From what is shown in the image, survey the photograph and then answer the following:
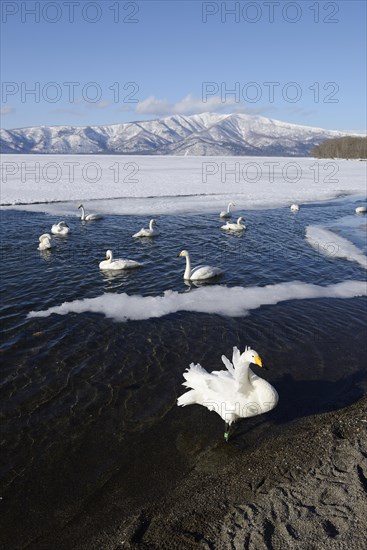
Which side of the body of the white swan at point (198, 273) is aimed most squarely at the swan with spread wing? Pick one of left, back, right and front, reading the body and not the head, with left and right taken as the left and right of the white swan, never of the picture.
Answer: left

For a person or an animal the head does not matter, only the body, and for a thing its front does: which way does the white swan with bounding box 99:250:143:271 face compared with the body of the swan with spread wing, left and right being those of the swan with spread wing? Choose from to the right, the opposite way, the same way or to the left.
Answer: the opposite way

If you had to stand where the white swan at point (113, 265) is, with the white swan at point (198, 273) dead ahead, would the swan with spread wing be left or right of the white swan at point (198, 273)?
right

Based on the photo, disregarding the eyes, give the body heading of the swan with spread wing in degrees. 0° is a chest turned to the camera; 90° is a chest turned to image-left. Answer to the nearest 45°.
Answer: approximately 270°

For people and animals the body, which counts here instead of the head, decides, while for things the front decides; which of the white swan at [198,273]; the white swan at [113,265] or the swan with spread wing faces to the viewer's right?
the swan with spread wing

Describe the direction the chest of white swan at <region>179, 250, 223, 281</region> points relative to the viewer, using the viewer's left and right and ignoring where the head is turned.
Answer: facing to the left of the viewer

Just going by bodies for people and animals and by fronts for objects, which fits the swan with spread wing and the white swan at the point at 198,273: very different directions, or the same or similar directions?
very different directions

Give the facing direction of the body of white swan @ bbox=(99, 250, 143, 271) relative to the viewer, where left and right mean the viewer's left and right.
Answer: facing to the left of the viewer

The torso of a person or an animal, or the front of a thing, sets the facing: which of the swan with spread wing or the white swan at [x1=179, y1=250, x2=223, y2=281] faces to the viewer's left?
the white swan
